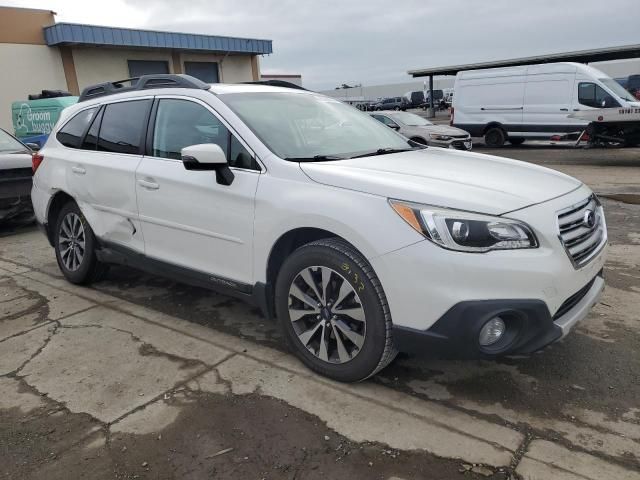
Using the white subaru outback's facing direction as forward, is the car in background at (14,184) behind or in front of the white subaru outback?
behind

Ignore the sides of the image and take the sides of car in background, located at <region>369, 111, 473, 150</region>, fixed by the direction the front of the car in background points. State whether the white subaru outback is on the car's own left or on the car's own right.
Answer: on the car's own right

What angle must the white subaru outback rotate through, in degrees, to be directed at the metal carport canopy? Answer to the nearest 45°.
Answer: approximately 90° to its left

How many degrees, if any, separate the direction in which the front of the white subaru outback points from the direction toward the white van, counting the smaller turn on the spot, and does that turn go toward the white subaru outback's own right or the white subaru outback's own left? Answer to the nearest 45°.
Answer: approximately 90° to the white subaru outback's own left

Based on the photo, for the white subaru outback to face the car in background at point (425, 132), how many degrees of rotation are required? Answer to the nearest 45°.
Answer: approximately 135° to its left

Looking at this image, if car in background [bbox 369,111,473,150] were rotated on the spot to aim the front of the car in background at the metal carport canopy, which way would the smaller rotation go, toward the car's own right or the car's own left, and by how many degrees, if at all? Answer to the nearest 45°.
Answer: approximately 90° to the car's own left

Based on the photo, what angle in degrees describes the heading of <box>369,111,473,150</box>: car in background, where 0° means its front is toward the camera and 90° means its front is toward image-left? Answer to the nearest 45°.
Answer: approximately 315°
